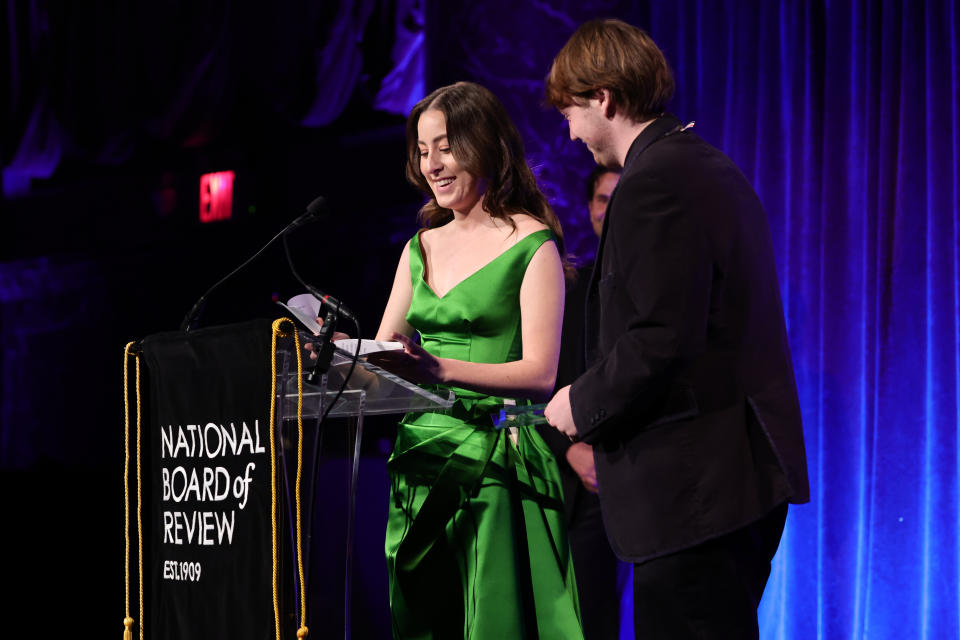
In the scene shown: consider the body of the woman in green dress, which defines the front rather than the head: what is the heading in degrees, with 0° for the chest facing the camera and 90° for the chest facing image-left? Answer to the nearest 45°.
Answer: approximately 45°

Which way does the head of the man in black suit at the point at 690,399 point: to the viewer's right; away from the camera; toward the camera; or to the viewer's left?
to the viewer's left

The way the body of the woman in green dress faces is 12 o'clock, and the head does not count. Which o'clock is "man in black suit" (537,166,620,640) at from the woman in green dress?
The man in black suit is roughly at 5 o'clock from the woman in green dress.

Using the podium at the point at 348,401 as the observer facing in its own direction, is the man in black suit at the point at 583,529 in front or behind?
behind

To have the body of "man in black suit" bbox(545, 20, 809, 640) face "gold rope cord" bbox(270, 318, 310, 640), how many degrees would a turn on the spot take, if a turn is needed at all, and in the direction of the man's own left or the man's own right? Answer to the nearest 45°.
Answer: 0° — they already face it

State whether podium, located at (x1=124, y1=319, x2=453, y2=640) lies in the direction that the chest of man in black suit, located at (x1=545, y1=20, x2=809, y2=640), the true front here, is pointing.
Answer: yes

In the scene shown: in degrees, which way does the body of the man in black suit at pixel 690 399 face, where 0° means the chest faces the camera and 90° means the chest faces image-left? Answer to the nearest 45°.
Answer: approximately 90°

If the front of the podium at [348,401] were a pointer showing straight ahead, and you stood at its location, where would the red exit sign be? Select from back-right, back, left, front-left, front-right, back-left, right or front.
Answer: back-right

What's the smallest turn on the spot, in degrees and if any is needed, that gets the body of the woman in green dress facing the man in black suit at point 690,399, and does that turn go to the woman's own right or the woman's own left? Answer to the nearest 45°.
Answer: approximately 90° to the woman's own left
